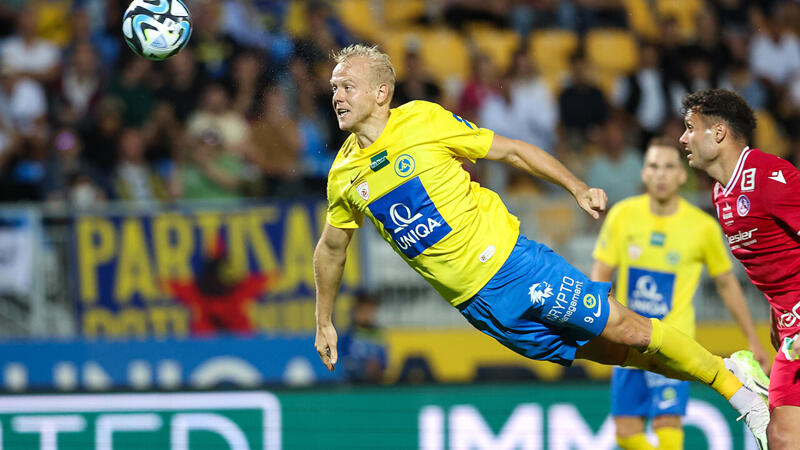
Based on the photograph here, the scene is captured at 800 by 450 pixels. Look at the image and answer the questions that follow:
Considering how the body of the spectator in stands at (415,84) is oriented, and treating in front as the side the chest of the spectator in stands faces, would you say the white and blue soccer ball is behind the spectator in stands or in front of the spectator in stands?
in front

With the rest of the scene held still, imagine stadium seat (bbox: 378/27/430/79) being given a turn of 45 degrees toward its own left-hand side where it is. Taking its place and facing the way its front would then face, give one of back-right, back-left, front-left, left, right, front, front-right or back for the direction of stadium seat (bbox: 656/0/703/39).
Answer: front-left

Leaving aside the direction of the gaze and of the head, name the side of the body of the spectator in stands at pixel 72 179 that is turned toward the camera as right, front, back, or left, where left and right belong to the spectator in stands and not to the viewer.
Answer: front

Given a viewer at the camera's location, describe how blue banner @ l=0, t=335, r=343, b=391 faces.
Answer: facing the viewer

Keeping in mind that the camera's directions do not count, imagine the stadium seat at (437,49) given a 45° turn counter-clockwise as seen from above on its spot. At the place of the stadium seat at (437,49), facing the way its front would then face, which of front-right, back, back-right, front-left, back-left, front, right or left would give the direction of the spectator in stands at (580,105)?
front

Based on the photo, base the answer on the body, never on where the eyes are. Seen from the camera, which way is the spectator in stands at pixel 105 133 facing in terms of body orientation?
toward the camera

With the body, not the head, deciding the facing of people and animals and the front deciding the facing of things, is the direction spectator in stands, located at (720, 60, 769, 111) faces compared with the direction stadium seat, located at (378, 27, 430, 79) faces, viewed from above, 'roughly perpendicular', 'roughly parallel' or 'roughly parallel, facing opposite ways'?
roughly parallel

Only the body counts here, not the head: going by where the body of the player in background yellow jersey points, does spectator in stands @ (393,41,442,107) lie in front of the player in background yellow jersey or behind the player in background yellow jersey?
behind

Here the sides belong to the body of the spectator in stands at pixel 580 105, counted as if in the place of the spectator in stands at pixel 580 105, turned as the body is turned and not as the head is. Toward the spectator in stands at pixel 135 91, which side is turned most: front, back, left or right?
right

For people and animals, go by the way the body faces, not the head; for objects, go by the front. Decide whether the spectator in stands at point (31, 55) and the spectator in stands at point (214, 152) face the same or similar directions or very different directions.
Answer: same or similar directions

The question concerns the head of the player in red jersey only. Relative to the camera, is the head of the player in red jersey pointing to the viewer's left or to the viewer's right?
to the viewer's left

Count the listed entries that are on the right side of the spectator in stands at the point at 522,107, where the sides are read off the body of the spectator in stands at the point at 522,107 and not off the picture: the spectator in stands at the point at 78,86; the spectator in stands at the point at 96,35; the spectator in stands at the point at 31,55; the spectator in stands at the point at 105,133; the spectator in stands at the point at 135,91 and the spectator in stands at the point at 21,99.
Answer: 6

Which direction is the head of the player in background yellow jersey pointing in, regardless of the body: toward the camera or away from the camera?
toward the camera

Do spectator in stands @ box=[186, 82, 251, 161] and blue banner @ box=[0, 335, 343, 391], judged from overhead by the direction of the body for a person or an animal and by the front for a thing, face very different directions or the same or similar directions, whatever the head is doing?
same or similar directions
